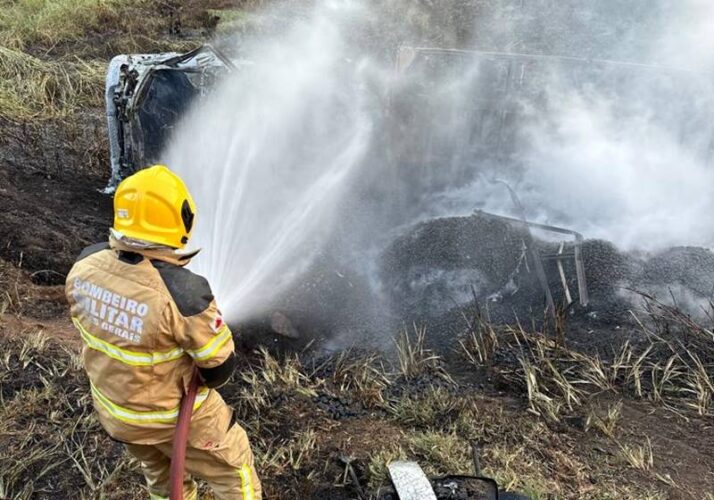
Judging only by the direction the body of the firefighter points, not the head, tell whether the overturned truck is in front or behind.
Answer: in front

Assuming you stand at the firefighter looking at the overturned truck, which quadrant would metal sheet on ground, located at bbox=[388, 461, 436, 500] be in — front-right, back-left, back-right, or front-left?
front-right

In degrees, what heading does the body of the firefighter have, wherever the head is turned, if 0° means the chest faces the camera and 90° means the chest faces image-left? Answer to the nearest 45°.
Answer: approximately 225°

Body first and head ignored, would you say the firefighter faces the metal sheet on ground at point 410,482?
no

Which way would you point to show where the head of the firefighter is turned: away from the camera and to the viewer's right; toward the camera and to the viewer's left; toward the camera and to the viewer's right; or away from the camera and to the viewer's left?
away from the camera and to the viewer's right

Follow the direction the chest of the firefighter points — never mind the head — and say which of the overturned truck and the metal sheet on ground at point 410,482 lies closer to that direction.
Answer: the overturned truck
